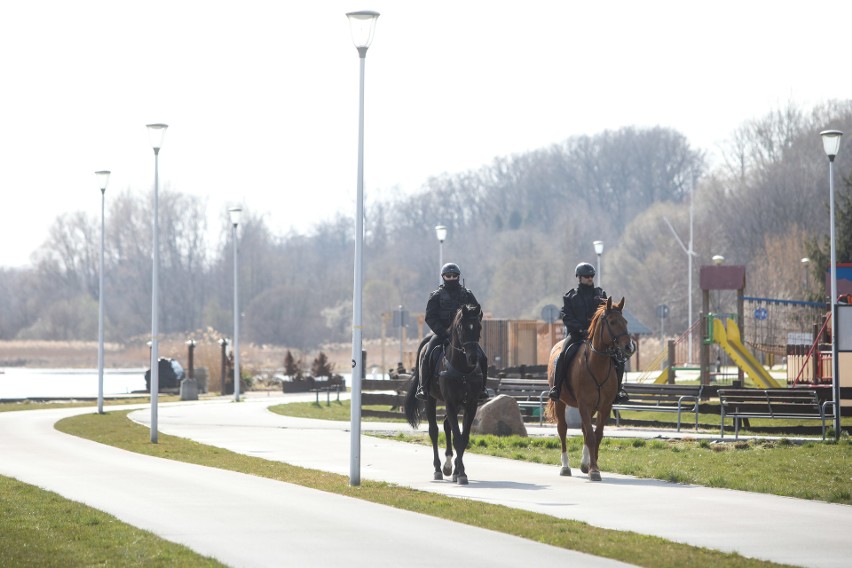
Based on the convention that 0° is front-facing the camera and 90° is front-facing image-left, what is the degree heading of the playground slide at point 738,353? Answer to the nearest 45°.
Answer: approximately 315°

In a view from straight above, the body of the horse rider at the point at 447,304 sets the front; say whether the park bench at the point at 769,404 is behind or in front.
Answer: behind

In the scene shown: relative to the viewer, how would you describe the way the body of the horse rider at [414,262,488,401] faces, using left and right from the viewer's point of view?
facing the viewer

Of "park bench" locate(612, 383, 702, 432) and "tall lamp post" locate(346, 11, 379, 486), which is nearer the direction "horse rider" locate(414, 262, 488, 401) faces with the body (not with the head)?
the tall lamp post

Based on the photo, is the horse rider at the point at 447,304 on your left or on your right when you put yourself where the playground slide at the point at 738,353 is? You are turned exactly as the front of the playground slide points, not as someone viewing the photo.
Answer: on your right

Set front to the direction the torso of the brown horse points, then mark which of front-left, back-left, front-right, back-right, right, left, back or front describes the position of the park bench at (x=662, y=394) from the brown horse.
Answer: back-left

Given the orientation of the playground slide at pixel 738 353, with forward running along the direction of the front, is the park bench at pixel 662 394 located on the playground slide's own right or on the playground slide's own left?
on the playground slide's own right

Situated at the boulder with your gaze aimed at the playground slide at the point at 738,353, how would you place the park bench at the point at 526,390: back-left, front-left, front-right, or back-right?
front-left

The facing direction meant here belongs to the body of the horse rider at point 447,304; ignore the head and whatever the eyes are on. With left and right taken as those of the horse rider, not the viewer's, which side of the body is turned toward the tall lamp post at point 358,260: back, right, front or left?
right

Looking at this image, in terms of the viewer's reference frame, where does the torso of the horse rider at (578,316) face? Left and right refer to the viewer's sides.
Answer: facing the viewer and to the right of the viewer

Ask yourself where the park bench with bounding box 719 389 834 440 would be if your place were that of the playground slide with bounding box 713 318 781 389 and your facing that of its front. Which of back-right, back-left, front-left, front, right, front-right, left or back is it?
front-right

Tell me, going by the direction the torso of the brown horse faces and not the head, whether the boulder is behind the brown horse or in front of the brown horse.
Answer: behind

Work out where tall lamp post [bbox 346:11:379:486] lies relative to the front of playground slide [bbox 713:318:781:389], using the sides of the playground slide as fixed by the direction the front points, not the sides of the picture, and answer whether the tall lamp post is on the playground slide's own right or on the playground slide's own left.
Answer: on the playground slide's own right

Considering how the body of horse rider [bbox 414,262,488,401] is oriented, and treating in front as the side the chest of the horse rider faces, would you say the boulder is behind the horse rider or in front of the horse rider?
behind
